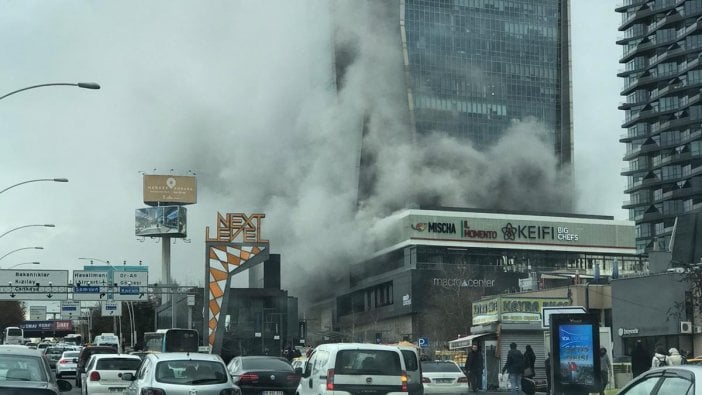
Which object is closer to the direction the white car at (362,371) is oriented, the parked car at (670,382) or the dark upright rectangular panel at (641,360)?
the dark upright rectangular panel

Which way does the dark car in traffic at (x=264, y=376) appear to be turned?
away from the camera

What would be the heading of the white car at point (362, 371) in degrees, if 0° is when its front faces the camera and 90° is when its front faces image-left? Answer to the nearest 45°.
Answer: approximately 135°

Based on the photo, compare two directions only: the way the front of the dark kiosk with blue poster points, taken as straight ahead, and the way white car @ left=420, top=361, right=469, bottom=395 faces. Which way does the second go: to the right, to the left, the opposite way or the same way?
the opposite way

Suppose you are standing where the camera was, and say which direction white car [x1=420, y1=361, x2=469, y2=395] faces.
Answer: facing away from the viewer

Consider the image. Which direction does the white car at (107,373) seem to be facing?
away from the camera

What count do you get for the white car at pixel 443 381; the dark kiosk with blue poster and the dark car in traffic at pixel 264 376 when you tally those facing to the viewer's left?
0

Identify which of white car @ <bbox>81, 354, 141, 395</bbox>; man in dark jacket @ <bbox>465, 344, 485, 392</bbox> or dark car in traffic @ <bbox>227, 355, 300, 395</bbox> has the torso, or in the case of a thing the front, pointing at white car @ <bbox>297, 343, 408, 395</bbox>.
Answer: the man in dark jacket

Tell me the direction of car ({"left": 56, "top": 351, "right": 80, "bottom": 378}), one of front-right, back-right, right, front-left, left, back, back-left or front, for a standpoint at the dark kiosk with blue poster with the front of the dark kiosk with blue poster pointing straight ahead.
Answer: back-right

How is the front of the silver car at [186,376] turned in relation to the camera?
facing away from the viewer

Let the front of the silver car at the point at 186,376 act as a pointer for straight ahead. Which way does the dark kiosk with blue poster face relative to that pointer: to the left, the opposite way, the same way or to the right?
the opposite way

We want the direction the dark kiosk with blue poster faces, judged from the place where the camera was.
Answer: facing the viewer

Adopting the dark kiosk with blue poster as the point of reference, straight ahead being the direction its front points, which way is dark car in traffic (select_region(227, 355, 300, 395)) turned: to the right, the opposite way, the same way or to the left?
the opposite way

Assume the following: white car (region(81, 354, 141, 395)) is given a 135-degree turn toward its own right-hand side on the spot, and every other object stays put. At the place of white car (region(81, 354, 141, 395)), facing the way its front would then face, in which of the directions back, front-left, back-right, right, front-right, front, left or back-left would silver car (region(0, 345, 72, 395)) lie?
front-right
